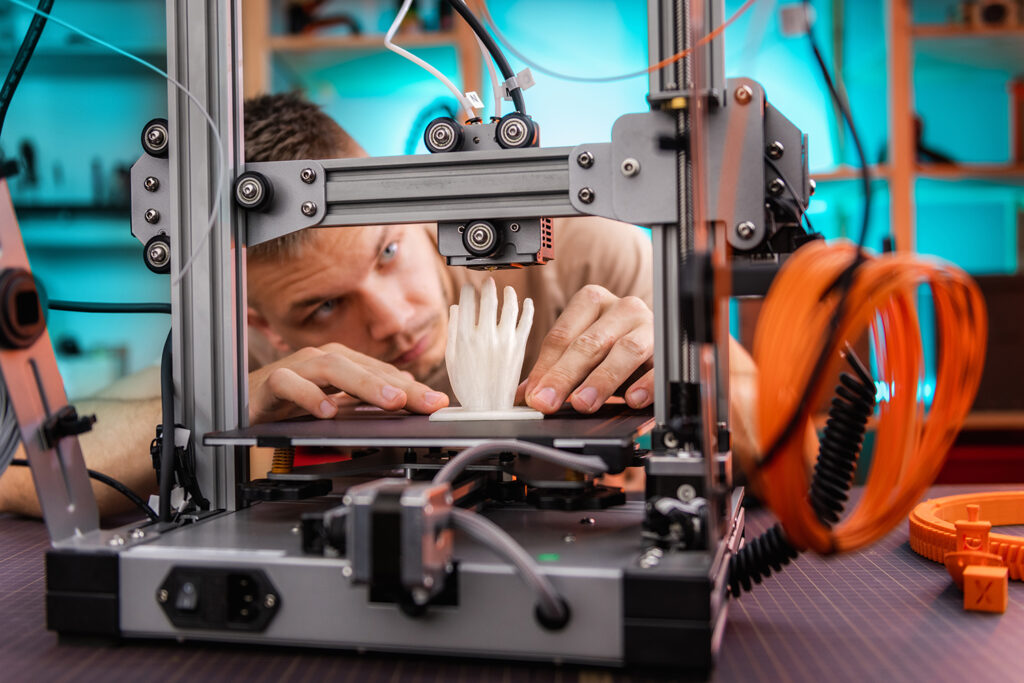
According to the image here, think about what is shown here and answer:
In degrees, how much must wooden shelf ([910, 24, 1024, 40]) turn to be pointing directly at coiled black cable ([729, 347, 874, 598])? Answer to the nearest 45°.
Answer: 0° — it already faces it

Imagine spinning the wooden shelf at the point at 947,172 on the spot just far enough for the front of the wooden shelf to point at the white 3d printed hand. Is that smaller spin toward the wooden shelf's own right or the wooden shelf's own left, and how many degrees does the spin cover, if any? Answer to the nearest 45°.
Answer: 0° — it already faces it

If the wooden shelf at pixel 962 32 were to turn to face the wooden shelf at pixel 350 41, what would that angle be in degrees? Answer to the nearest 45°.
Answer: approximately 90° to its right

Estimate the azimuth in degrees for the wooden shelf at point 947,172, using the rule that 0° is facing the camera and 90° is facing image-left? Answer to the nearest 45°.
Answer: approximately 0°
